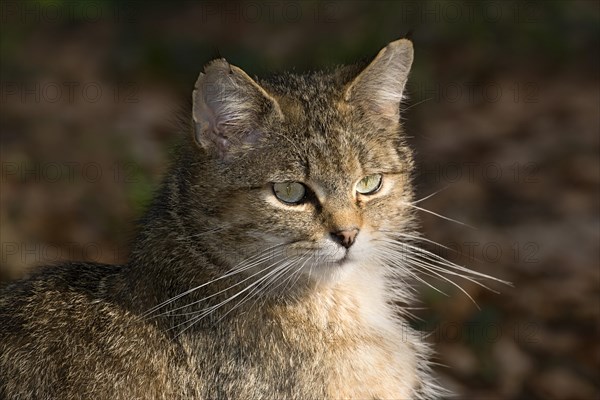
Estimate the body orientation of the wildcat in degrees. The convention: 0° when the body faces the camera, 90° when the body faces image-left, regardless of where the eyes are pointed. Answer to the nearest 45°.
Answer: approximately 315°
